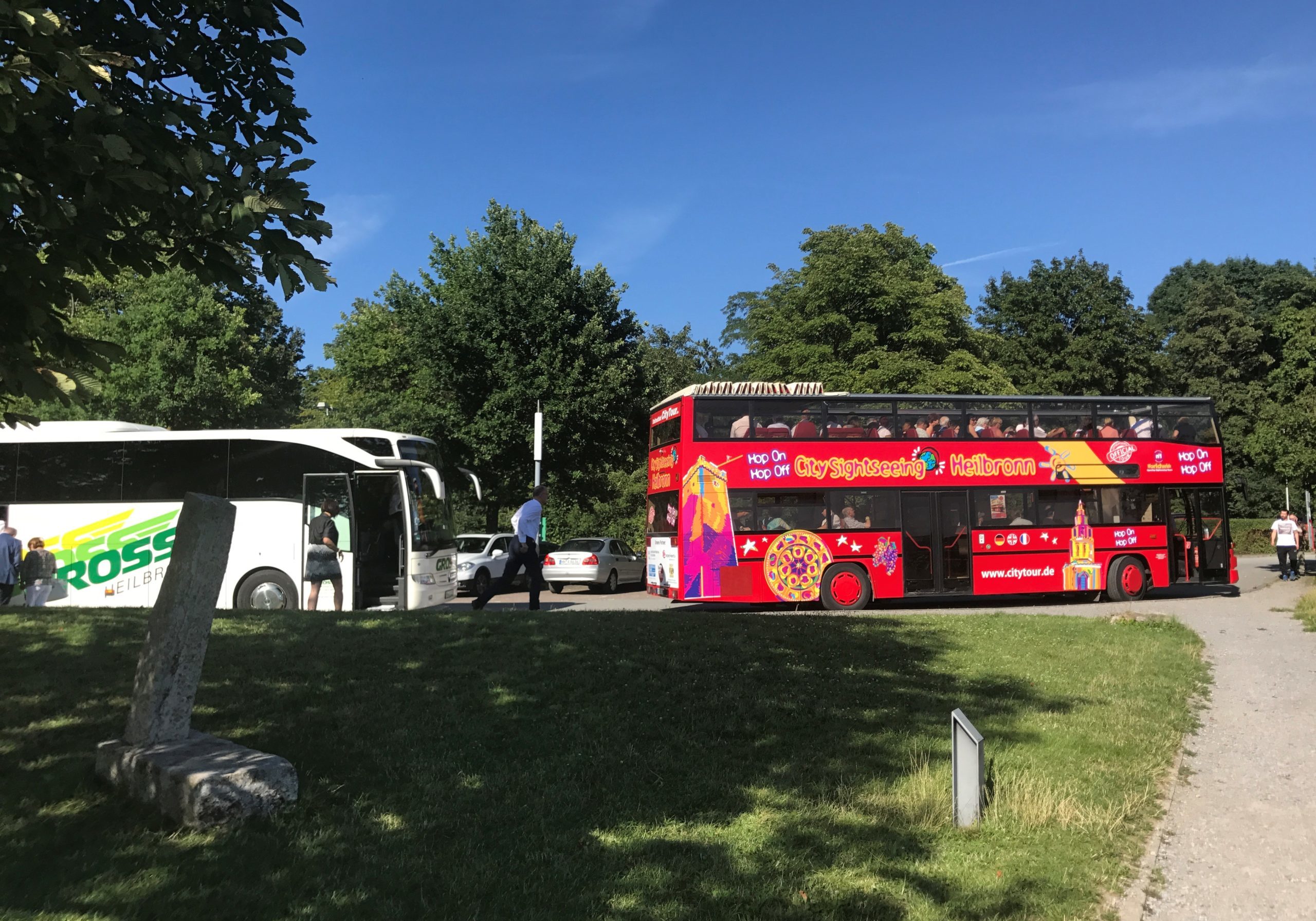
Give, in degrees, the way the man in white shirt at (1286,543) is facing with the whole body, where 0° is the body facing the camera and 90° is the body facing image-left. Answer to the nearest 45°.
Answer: approximately 0°

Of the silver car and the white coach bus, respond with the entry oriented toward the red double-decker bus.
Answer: the white coach bus

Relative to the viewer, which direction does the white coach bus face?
to the viewer's right

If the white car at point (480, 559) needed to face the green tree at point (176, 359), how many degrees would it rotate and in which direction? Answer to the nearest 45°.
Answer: approximately 90° to its right

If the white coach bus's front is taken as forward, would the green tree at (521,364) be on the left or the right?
on its left

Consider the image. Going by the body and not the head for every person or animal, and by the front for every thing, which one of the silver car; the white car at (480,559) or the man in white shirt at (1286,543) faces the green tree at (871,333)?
the silver car

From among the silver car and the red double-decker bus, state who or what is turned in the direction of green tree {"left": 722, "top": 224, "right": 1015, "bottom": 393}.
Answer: the silver car

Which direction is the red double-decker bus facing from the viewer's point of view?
to the viewer's right

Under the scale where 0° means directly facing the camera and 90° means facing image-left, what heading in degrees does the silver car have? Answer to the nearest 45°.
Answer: approximately 225°

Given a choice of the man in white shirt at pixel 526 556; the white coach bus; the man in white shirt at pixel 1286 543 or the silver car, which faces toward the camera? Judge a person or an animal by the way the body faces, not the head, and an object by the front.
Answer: the man in white shirt at pixel 1286 543

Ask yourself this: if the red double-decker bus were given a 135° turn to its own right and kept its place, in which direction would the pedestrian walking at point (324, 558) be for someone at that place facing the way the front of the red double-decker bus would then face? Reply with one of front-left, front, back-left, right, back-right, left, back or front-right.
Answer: front
